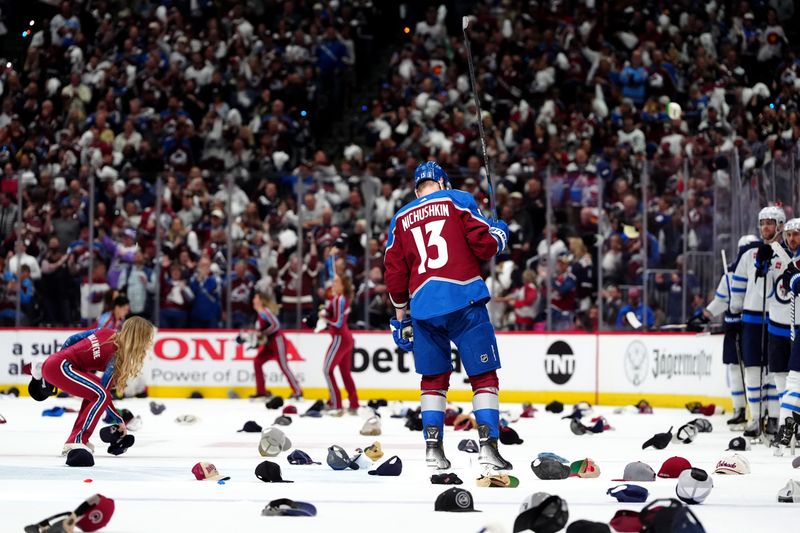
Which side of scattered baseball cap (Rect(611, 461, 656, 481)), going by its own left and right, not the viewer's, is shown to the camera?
left

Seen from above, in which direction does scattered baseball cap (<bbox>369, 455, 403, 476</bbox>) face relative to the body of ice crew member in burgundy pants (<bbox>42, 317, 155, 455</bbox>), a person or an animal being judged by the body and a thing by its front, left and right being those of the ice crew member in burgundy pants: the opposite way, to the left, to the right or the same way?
the opposite way

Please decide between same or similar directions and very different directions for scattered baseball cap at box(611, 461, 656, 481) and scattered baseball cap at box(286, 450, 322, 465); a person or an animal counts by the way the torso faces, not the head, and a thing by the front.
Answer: very different directions

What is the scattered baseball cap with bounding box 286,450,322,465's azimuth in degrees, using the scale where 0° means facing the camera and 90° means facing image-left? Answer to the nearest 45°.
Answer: approximately 270°
